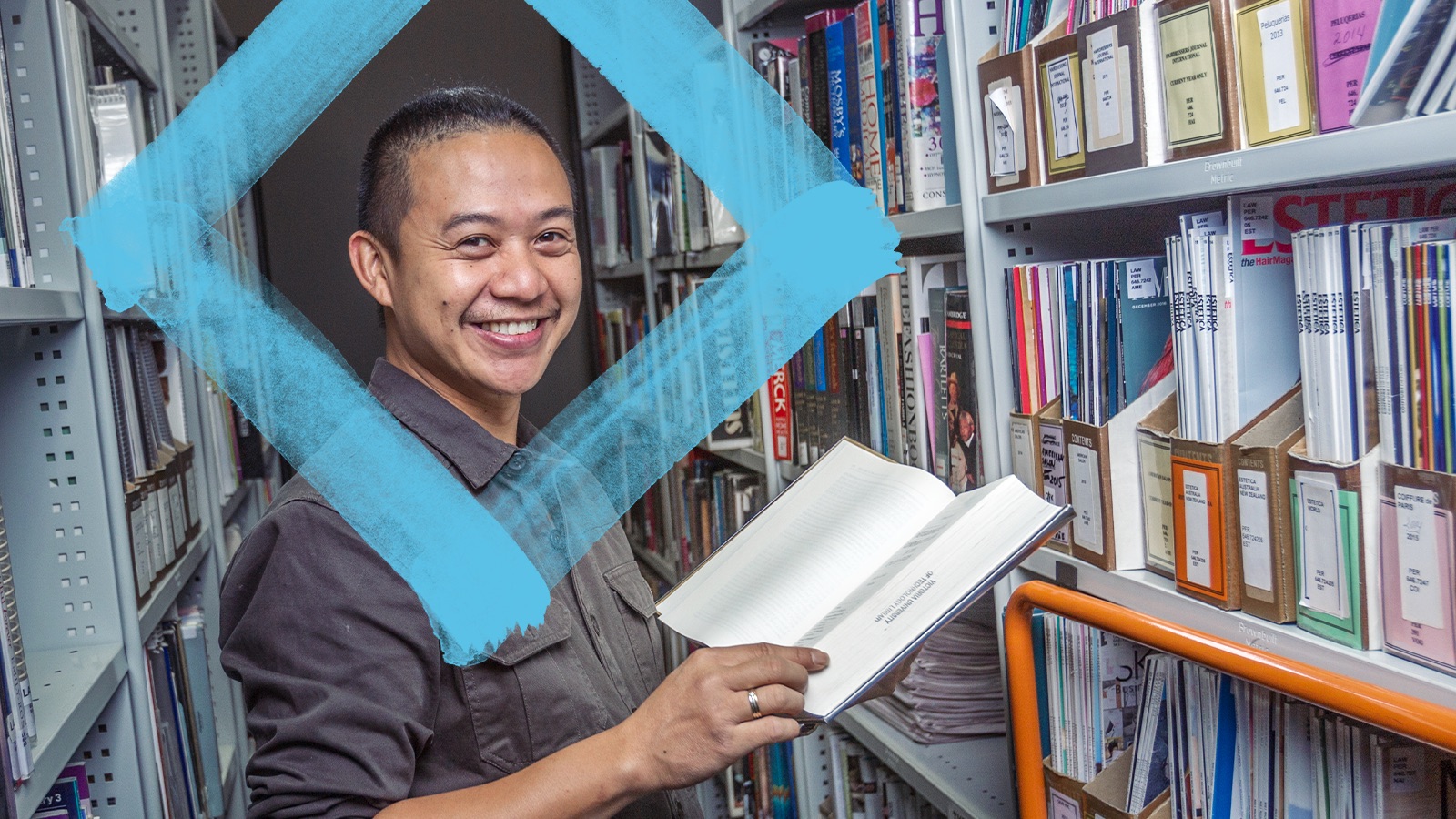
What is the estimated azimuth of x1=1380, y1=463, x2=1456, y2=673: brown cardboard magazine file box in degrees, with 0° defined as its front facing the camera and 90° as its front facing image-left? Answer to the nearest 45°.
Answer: approximately 45°

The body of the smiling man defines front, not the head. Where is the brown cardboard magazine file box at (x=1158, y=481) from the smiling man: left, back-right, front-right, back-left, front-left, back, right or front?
front-left

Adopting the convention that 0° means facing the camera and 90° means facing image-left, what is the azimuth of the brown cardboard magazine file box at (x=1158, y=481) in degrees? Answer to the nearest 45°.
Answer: approximately 45°

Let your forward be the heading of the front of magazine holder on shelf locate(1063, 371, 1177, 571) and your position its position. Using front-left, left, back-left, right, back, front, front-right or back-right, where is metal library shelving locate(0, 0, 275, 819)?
front-right
